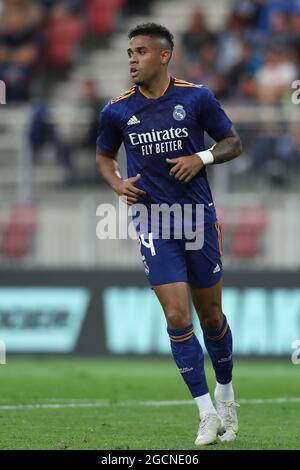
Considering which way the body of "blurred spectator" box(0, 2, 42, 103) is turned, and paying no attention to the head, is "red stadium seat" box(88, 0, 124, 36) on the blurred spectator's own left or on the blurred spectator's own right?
on the blurred spectator's own left

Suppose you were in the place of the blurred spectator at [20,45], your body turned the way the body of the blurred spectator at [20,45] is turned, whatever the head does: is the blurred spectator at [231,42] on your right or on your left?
on your left

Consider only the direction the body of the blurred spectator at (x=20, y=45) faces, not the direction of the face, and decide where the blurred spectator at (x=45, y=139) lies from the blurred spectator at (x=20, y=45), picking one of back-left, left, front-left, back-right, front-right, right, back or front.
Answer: front

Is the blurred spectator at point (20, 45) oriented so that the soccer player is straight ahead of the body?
yes

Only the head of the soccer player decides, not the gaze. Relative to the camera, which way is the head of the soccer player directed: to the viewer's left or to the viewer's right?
to the viewer's left

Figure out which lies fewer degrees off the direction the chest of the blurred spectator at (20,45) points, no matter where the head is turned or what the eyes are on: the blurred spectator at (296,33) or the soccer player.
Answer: the soccer player

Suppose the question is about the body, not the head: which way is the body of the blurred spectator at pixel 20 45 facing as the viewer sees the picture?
toward the camera

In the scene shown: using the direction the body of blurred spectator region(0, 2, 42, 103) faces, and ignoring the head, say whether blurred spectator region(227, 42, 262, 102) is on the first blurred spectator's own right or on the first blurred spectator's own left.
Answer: on the first blurred spectator's own left

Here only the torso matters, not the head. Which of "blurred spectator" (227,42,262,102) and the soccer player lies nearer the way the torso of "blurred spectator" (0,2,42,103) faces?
the soccer player

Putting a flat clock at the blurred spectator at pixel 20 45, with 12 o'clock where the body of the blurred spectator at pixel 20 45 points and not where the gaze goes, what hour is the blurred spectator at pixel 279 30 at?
the blurred spectator at pixel 279 30 is roughly at 10 o'clock from the blurred spectator at pixel 20 45.
